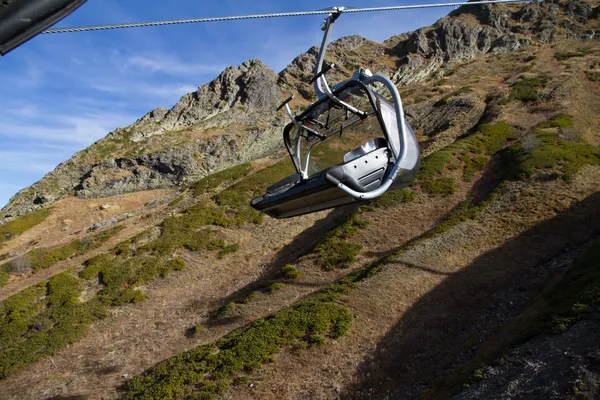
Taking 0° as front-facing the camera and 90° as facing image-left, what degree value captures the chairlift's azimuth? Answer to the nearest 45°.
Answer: approximately 45°

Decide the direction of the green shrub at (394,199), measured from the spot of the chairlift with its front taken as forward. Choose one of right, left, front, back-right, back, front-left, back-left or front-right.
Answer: back-right

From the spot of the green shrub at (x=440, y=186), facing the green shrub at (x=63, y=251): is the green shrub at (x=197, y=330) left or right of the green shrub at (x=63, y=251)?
left

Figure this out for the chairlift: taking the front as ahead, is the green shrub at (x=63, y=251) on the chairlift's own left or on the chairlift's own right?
on the chairlift's own right

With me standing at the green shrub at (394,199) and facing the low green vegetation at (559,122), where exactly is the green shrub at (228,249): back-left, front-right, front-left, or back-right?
back-left

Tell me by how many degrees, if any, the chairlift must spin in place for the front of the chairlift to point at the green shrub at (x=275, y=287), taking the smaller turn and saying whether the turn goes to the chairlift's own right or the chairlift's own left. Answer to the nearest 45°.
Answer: approximately 90° to the chairlift's own right

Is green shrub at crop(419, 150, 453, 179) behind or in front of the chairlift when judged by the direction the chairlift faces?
behind
